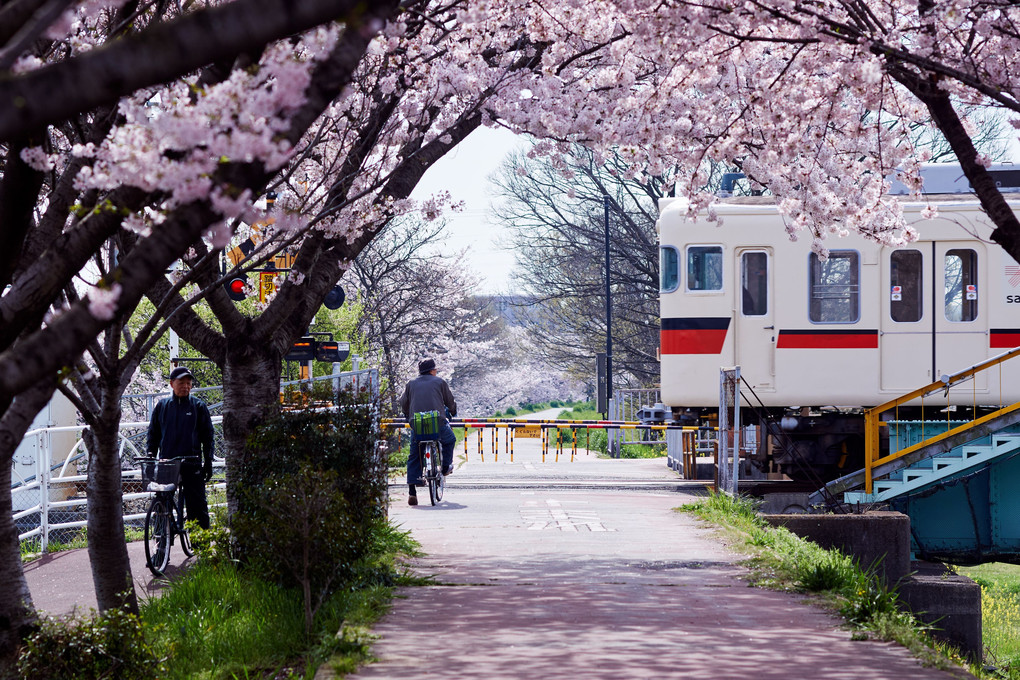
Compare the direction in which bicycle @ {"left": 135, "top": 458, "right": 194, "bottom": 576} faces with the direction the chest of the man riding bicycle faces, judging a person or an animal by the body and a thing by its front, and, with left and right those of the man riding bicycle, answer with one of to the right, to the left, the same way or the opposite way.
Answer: the opposite way

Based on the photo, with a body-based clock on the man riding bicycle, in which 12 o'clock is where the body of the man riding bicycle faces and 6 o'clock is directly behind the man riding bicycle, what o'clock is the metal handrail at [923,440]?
The metal handrail is roughly at 3 o'clock from the man riding bicycle.

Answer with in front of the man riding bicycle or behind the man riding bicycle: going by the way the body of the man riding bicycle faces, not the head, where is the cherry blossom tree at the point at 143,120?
behind

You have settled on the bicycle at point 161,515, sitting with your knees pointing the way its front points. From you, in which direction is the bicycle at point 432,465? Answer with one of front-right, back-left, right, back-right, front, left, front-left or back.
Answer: back-left

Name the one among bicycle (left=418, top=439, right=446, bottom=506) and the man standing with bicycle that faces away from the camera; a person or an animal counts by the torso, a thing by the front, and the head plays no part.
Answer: the bicycle

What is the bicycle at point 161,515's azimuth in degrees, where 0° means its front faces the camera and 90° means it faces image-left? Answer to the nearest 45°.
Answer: approximately 0°

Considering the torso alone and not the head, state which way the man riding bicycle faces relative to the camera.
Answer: away from the camera

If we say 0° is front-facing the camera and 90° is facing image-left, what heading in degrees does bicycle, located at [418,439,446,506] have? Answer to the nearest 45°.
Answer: approximately 180°

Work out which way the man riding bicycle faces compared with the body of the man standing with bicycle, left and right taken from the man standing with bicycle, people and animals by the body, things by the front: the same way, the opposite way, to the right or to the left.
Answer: the opposite way

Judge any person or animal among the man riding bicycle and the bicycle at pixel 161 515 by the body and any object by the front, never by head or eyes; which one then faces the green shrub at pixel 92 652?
the bicycle

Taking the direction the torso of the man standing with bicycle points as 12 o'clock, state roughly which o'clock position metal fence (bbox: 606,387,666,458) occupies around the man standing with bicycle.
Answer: The metal fence is roughly at 7 o'clock from the man standing with bicycle.
